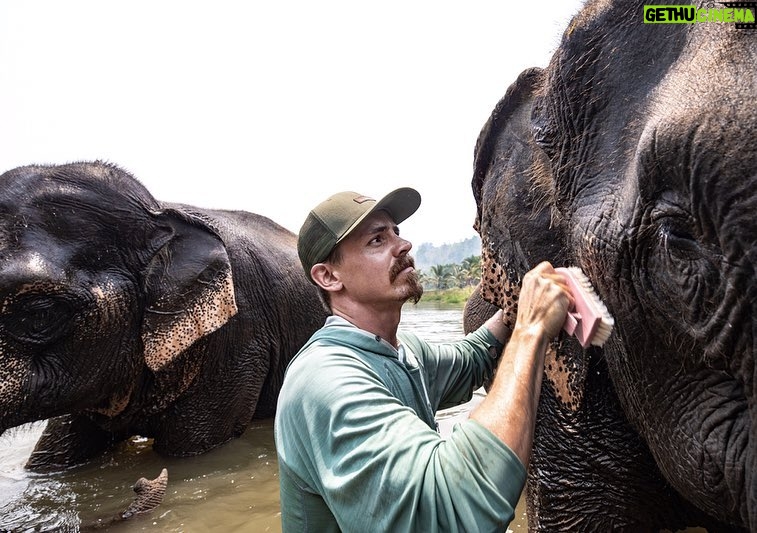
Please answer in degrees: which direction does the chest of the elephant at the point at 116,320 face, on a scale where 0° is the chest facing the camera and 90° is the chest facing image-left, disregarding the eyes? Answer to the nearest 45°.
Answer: approximately 45°

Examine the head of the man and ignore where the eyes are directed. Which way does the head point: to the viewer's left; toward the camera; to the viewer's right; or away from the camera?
to the viewer's right

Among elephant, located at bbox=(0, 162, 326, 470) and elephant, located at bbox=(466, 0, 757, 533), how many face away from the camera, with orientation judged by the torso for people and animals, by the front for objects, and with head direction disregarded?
0

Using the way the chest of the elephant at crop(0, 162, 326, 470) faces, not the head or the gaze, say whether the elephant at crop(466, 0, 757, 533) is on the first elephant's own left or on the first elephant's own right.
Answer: on the first elephant's own left
